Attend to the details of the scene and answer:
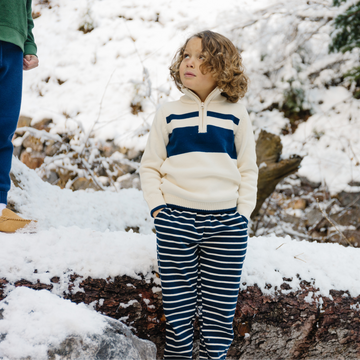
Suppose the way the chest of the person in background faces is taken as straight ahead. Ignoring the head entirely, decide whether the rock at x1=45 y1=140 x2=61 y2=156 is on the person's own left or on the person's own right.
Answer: on the person's own left

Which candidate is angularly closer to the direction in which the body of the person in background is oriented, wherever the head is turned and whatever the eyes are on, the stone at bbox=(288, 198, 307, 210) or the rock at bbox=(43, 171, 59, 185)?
the stone

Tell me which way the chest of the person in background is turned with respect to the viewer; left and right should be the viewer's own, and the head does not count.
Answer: facing the viewer and to the right of the viewer

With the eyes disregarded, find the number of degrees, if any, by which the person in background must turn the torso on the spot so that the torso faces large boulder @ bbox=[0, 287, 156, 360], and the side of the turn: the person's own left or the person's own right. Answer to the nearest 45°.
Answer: approximately 45° to the person's own right

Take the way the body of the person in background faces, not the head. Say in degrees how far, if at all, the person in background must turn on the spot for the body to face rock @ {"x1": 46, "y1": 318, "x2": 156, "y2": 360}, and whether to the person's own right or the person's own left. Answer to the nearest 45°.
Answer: approximately 45° to the person's own right

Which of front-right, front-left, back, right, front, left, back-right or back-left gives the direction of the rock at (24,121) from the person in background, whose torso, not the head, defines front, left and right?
back-left

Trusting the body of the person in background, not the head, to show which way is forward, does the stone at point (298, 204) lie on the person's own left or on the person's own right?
on the person's own left
